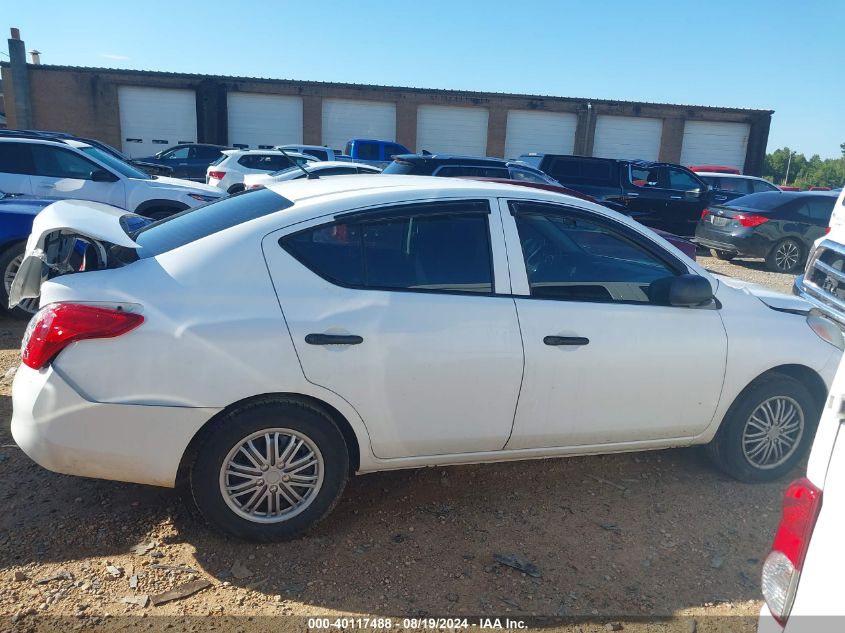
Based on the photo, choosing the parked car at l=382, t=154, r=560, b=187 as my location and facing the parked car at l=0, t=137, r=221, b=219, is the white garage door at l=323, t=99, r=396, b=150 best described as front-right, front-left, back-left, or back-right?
back-right

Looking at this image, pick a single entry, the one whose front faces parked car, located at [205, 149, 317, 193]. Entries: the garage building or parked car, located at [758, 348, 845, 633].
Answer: the garage building

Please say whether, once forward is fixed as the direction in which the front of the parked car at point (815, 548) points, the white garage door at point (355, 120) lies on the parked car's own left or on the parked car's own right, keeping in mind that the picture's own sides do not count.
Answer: on the parked car's own left

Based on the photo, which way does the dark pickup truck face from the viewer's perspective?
to the viewer's right

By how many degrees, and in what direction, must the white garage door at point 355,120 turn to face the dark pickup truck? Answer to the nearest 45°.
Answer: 0° — it already faces it

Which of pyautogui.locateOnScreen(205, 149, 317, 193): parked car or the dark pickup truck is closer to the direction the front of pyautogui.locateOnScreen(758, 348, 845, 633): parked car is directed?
the dark pickup truck

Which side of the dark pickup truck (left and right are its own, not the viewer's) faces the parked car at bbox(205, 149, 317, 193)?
back

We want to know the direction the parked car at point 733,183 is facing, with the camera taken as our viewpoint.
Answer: facing to the right of the viewer

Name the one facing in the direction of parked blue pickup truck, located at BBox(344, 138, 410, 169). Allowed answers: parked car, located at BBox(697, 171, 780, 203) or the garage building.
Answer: the garage building

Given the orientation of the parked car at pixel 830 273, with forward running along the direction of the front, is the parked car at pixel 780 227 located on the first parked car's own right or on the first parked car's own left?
on the first parked car's own right
